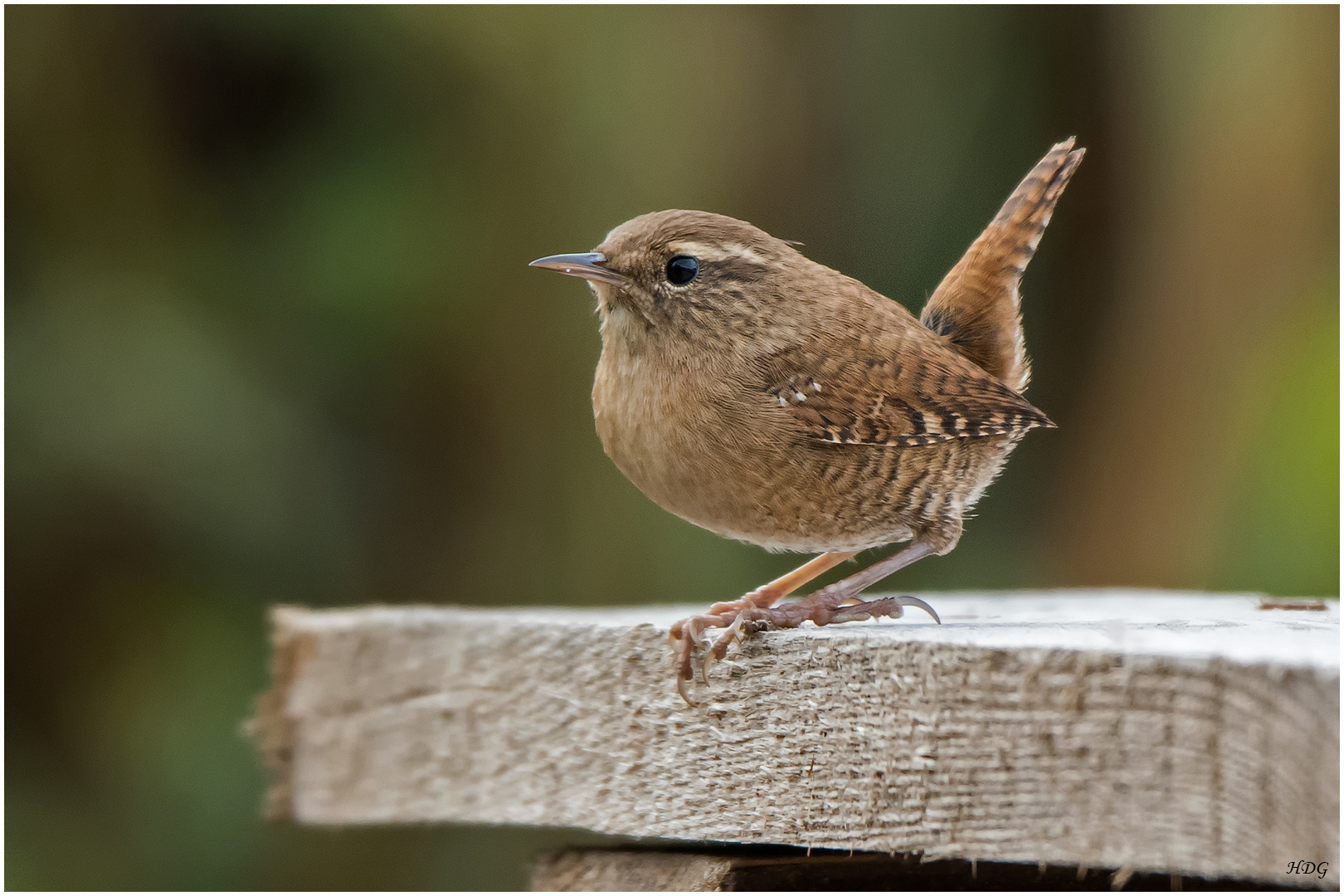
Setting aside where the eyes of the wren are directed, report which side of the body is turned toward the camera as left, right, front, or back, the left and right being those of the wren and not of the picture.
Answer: left
